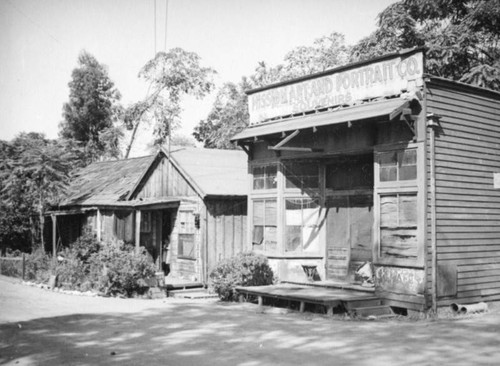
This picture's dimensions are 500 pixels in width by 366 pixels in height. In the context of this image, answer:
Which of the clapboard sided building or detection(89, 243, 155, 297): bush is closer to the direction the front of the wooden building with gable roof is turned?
the bush

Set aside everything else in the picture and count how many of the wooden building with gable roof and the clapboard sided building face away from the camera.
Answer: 0

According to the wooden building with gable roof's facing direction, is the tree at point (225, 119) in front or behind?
behind

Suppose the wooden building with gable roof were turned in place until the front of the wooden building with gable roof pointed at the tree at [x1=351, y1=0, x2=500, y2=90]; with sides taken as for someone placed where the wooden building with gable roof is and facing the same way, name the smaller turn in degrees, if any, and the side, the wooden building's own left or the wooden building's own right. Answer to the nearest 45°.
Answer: approximately 135° to the wooden building's own left

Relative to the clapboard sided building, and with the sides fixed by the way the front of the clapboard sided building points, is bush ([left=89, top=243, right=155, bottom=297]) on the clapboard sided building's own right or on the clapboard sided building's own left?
on the clapboard sided building's own right

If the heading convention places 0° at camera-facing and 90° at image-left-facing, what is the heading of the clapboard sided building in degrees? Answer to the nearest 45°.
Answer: approximately 45°

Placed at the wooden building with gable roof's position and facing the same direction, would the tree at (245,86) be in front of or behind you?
behind

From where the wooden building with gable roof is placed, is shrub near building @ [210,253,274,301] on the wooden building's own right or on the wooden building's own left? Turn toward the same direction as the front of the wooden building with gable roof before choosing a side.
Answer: on the wooden building's own left

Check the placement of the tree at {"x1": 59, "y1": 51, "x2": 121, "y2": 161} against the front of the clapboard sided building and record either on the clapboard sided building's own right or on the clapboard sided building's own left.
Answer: on the clapboard sided building's own right

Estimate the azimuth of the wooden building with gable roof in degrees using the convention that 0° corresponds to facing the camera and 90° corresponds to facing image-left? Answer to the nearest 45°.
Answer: approximately 45°

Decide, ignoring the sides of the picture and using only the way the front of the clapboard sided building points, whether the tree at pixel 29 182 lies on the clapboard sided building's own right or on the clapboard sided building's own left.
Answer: on the clapboard sided building's own right

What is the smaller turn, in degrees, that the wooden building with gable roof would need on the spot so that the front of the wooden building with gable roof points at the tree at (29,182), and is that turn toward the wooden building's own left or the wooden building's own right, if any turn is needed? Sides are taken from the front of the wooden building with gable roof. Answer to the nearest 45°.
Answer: approximately 90° to the wooden building's own right
